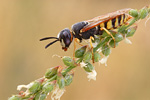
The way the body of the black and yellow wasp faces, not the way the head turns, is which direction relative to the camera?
to the viewer's left
